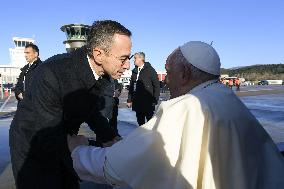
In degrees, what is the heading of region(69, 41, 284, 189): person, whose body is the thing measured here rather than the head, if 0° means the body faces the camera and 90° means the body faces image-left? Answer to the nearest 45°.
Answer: approximately 135°

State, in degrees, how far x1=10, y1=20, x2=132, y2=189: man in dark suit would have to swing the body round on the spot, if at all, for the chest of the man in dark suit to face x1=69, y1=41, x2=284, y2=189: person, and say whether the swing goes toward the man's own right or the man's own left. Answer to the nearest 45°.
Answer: approximately 45° to the man's own right

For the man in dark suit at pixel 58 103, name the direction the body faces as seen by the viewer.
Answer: to the viewer's right

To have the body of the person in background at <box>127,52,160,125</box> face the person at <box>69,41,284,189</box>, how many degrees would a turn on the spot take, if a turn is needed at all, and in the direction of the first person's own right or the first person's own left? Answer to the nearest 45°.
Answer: approximately 45° to the first person's own left

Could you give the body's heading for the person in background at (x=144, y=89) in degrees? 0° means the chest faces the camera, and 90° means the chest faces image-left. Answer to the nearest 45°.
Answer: approximately 45°

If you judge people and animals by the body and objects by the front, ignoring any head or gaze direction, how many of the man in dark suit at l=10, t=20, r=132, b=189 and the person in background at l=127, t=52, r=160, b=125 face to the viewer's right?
1

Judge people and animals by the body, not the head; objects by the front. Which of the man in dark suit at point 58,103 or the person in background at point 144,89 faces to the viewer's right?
the man in dark suit
